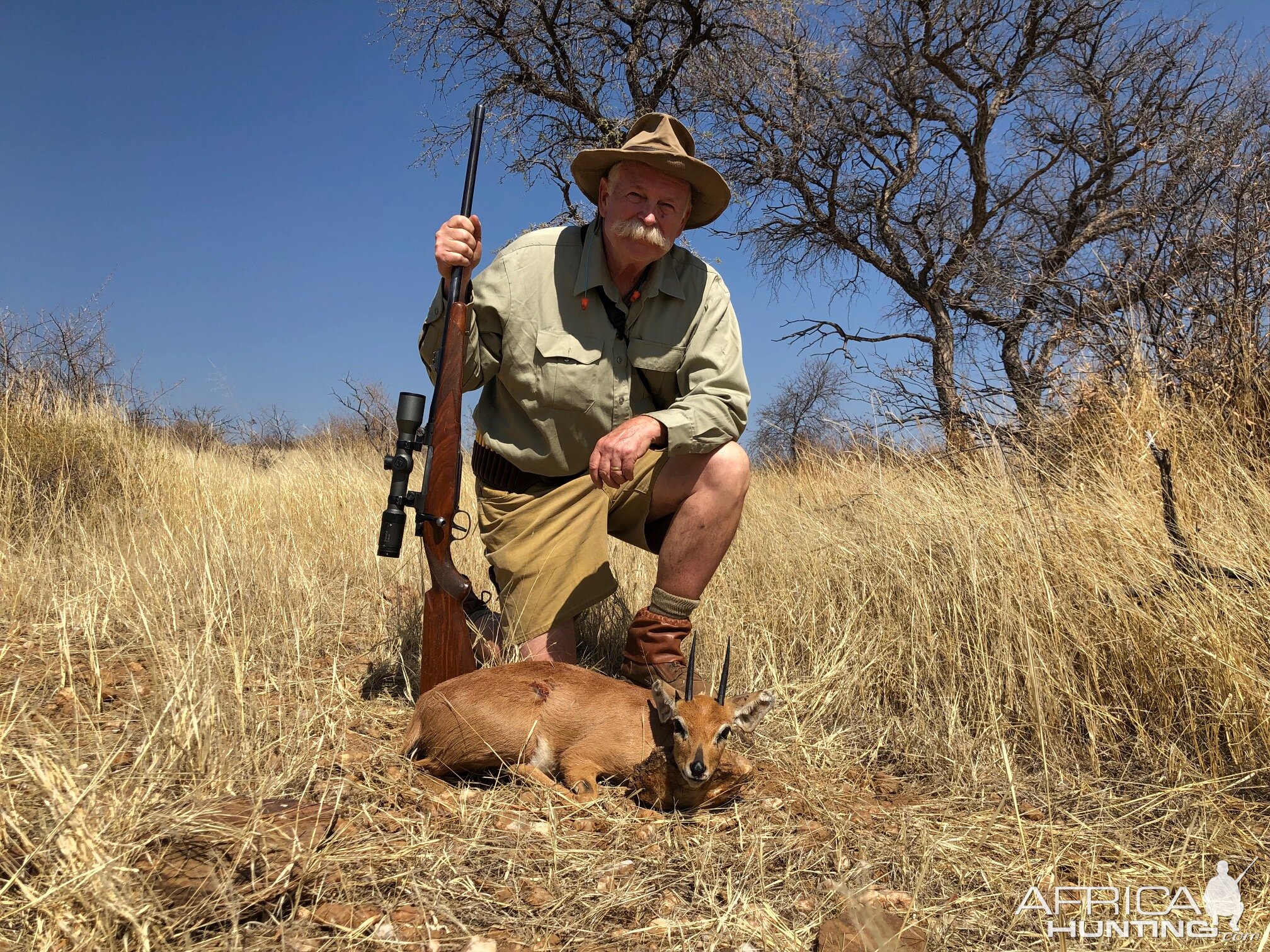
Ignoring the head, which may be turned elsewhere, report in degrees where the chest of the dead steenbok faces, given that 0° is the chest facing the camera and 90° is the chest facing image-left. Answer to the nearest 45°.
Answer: approximately 270°
